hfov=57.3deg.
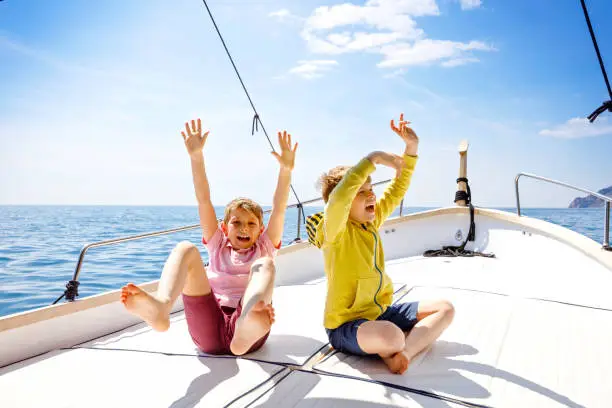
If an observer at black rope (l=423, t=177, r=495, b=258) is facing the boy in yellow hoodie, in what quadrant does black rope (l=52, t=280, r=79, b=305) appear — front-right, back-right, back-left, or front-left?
front-right

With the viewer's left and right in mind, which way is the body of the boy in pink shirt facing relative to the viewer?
facing the viewer

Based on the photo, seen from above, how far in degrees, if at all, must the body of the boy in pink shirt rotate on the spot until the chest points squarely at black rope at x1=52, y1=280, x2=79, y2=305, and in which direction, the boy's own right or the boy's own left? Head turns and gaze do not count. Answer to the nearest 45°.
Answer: approximately 135° to the boy's own right
